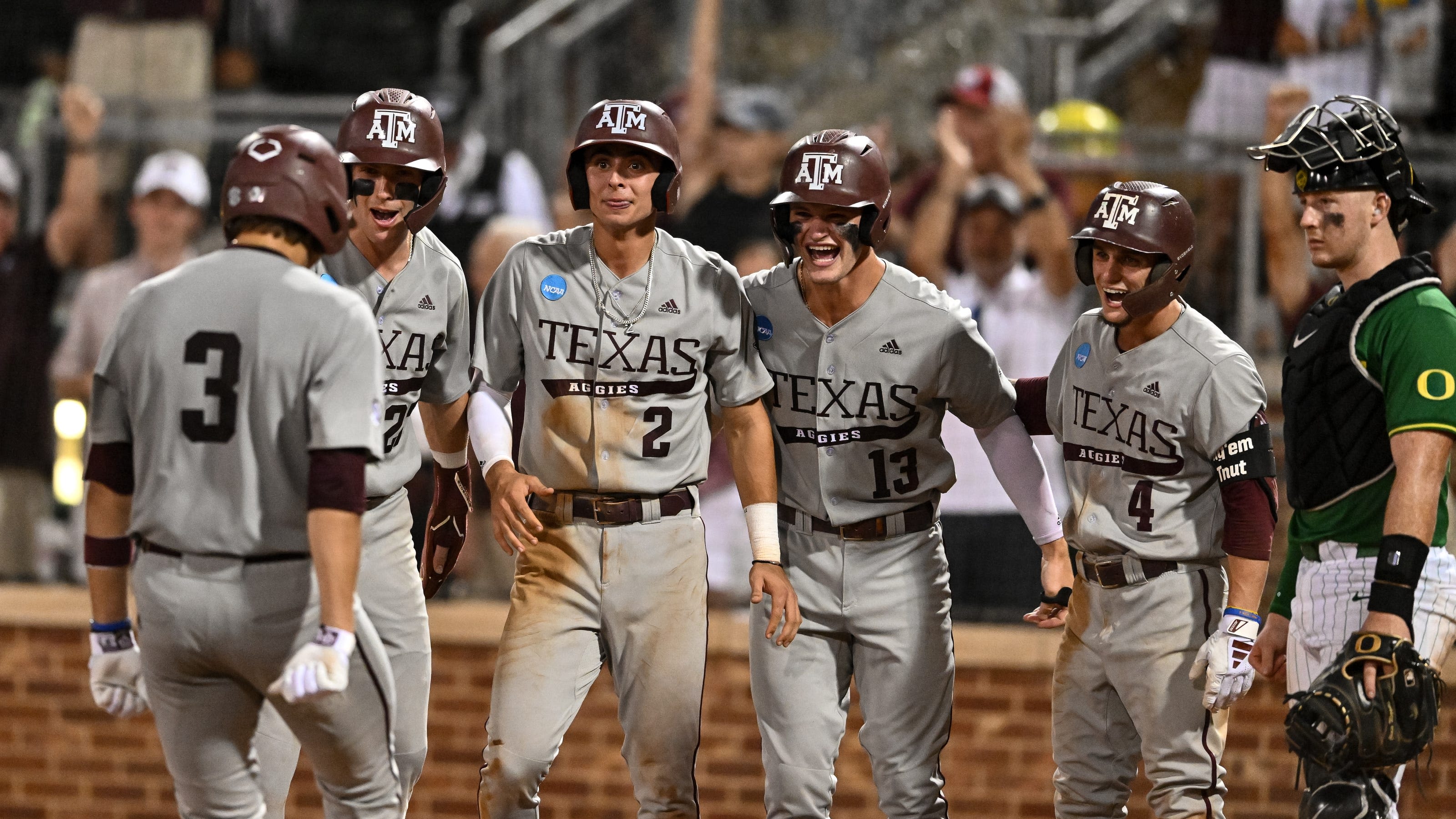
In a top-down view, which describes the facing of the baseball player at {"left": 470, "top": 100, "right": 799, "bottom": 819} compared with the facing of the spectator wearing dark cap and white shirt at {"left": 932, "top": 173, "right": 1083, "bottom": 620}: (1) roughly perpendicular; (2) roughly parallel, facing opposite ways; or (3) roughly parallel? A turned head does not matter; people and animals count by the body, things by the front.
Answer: roughly parallel

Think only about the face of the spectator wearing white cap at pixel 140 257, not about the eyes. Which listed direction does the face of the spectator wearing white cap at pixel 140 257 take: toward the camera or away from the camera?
toward the camera

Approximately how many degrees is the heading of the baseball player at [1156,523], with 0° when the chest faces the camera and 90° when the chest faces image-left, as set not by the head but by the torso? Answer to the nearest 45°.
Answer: approximately 45°

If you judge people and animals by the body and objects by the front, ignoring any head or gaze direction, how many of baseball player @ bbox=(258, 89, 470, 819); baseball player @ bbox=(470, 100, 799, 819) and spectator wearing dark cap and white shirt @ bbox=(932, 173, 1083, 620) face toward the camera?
3

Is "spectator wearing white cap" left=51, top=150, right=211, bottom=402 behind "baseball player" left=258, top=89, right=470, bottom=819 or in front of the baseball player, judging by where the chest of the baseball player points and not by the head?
behind

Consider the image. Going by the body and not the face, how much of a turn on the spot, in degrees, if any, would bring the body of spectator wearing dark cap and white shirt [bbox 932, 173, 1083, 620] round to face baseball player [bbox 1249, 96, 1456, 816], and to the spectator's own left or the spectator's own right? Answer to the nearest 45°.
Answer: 0° — they already face them

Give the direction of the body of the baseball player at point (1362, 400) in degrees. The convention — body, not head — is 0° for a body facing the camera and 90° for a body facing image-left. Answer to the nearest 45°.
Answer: approximately 45°

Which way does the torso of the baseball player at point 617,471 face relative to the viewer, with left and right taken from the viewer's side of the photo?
facing the viewer

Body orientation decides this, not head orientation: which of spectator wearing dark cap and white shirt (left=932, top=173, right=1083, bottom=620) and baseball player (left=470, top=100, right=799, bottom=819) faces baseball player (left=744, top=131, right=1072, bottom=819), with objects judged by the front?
the spectator wearing dark cap and white shirt

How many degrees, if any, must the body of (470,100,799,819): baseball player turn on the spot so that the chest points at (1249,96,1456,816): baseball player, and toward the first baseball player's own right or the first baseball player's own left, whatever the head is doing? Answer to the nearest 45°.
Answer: approximately 90° to the first baseball player's own left

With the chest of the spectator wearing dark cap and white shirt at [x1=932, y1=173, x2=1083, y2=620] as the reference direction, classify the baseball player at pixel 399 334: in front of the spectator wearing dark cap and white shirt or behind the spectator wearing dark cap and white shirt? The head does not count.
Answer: in front

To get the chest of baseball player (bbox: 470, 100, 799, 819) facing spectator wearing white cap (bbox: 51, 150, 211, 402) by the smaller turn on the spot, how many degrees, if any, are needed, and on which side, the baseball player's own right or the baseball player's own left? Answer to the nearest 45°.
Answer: approximately 135° to the baseball player's own right

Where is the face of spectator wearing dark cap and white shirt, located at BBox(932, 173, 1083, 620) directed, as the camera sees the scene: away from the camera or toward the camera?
toward the camera

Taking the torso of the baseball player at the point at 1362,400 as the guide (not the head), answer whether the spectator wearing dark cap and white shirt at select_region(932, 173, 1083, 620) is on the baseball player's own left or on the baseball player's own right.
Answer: on the baseball player's own right

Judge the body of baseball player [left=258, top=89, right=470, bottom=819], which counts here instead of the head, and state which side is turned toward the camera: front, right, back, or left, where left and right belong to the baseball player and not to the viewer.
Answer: front

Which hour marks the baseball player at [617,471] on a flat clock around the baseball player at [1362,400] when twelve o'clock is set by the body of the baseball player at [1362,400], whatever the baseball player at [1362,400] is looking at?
the baseball player at [617,471] is roughly at 1 o'clock from the baseball player at [1362,400].
